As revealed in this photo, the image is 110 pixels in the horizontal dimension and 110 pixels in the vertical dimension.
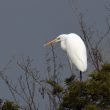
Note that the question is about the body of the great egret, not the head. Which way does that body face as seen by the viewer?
to the viewer's left
